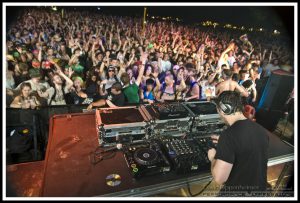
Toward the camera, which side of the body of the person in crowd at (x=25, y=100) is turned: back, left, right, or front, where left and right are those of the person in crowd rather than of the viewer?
front

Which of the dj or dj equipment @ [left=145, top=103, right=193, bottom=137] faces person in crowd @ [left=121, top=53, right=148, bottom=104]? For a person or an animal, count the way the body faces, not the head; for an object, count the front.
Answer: the dj

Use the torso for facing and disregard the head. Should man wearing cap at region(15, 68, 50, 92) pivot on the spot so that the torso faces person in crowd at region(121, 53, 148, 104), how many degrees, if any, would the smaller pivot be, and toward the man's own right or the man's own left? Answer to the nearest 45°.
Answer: approximately 45° to the man's own left

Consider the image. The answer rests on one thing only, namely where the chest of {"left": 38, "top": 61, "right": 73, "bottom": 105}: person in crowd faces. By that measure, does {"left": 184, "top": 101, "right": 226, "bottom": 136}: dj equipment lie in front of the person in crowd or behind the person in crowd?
in front

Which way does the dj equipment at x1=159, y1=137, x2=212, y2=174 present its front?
toward the camera

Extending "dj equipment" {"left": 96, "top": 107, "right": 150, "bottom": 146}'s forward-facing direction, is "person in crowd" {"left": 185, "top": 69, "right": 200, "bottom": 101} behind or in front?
behind

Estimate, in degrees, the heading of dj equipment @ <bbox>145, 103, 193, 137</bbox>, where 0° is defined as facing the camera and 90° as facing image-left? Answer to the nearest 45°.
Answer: approximately 0°

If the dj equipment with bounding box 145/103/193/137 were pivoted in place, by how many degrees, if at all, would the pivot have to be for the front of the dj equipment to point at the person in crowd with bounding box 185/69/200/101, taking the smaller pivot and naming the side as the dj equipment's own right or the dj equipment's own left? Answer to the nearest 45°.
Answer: approximately 180°

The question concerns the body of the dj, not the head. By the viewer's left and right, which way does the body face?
facing away from the viewer and to the left of the viewer

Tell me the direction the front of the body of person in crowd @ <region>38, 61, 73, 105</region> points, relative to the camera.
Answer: toward the camera
